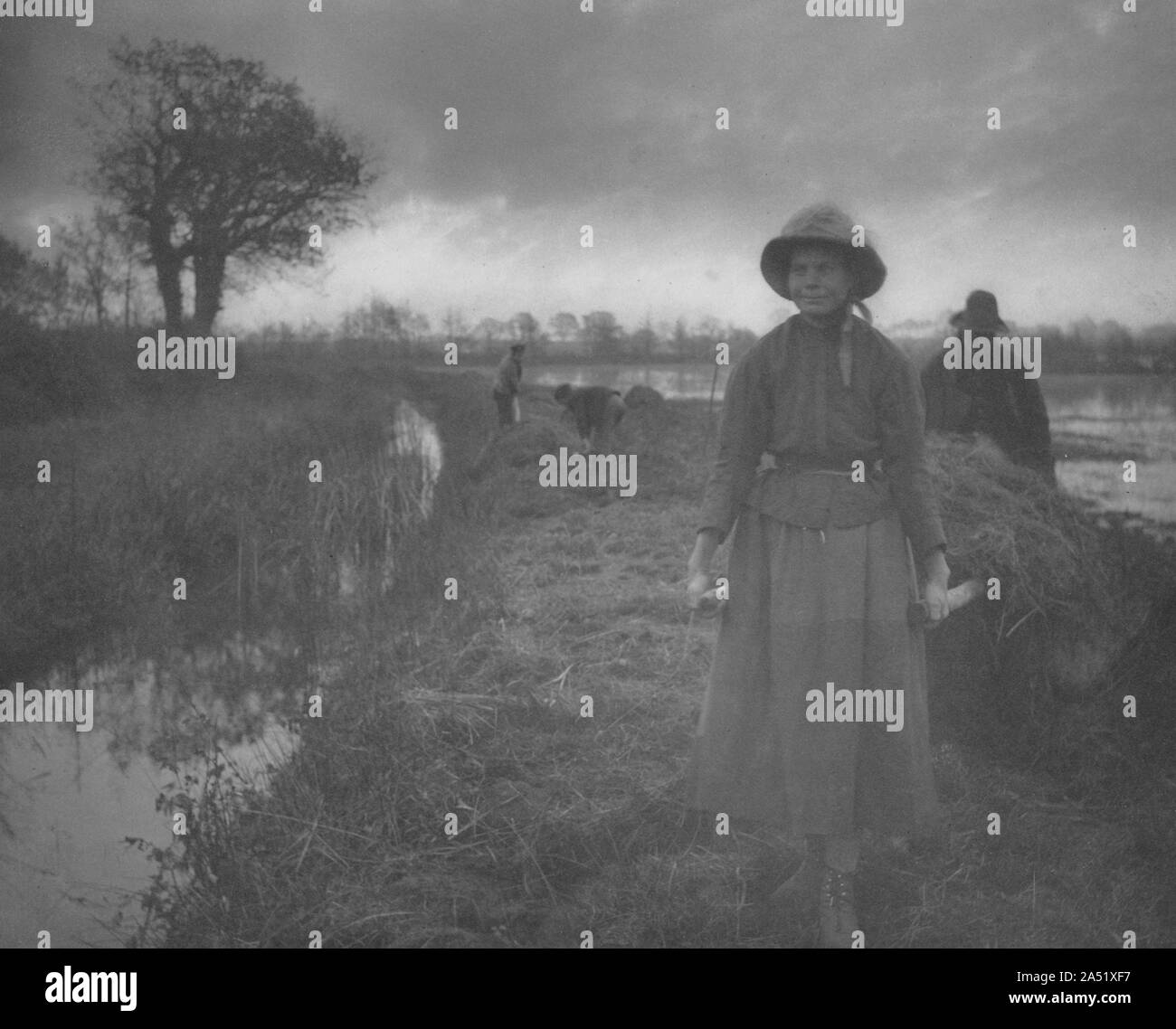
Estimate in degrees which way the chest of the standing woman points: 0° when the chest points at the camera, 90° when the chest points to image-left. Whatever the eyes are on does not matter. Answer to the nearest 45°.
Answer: approximately 0°

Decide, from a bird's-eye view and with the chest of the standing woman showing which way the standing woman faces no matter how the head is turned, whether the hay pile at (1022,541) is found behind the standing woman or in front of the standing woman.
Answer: behind

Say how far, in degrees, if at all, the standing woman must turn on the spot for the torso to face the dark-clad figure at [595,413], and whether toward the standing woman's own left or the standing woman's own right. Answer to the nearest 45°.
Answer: approximately 180°

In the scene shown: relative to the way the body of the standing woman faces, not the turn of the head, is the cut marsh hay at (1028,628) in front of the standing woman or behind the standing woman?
behind
